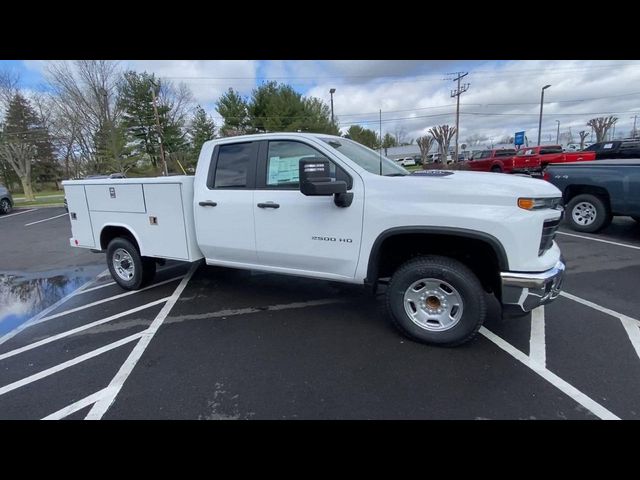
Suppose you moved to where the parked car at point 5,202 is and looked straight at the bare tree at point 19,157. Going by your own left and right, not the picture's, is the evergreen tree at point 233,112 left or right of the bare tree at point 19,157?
right

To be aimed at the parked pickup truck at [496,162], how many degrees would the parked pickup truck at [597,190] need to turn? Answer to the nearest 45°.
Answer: approximately 90° to its left

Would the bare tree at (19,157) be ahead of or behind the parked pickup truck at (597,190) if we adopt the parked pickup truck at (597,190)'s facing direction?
behind

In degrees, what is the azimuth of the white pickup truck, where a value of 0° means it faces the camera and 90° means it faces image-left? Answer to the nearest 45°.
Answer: approximately 315°

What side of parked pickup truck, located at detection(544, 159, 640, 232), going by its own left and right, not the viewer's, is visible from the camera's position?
right

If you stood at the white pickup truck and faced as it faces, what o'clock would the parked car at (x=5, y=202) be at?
The parked car is roughly at 6 o'clock from the white pickup truck.
